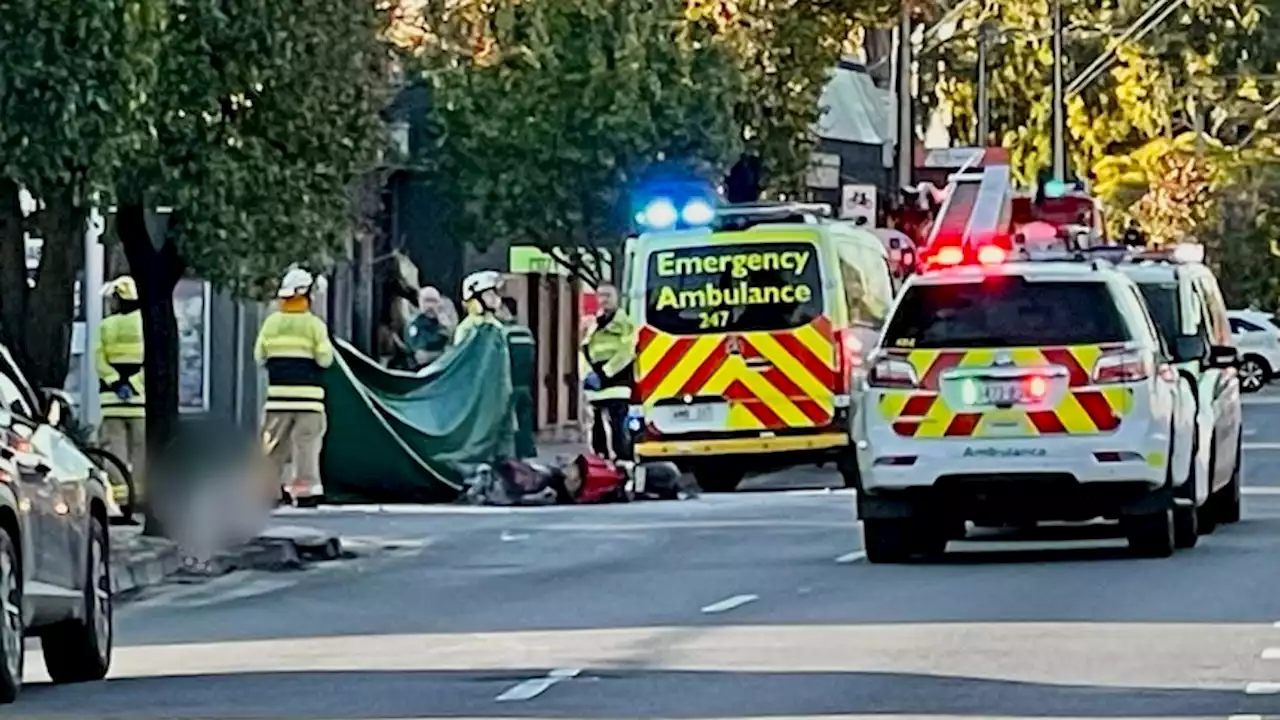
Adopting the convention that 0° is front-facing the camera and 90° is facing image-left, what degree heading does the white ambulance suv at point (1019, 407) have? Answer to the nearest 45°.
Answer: approximately 180°

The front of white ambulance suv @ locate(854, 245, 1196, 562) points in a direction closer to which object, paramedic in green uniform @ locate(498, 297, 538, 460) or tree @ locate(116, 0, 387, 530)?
the paramedic in green uniform

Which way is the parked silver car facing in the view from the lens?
facing away from the viewer and to the right of the viewer
